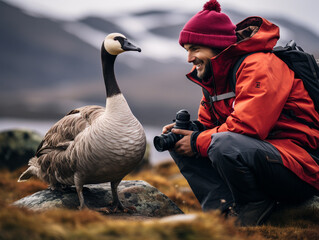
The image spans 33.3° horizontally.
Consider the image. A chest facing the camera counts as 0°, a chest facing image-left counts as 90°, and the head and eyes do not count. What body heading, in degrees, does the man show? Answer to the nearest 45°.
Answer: approximately 90°

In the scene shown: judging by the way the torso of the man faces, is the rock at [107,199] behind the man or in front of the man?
in front

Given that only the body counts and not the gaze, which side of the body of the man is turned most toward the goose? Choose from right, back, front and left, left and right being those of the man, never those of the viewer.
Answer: front

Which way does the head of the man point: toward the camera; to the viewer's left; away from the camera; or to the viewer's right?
to the viewer's left

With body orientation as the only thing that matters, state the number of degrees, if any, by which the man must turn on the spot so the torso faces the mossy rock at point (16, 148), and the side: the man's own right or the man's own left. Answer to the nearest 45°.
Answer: approximately 45° to the man's own right

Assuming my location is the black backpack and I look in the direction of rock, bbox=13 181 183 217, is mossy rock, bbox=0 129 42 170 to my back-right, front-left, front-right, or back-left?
front-right

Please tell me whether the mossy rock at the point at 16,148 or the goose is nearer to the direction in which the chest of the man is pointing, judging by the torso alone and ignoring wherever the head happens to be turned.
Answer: the goose
